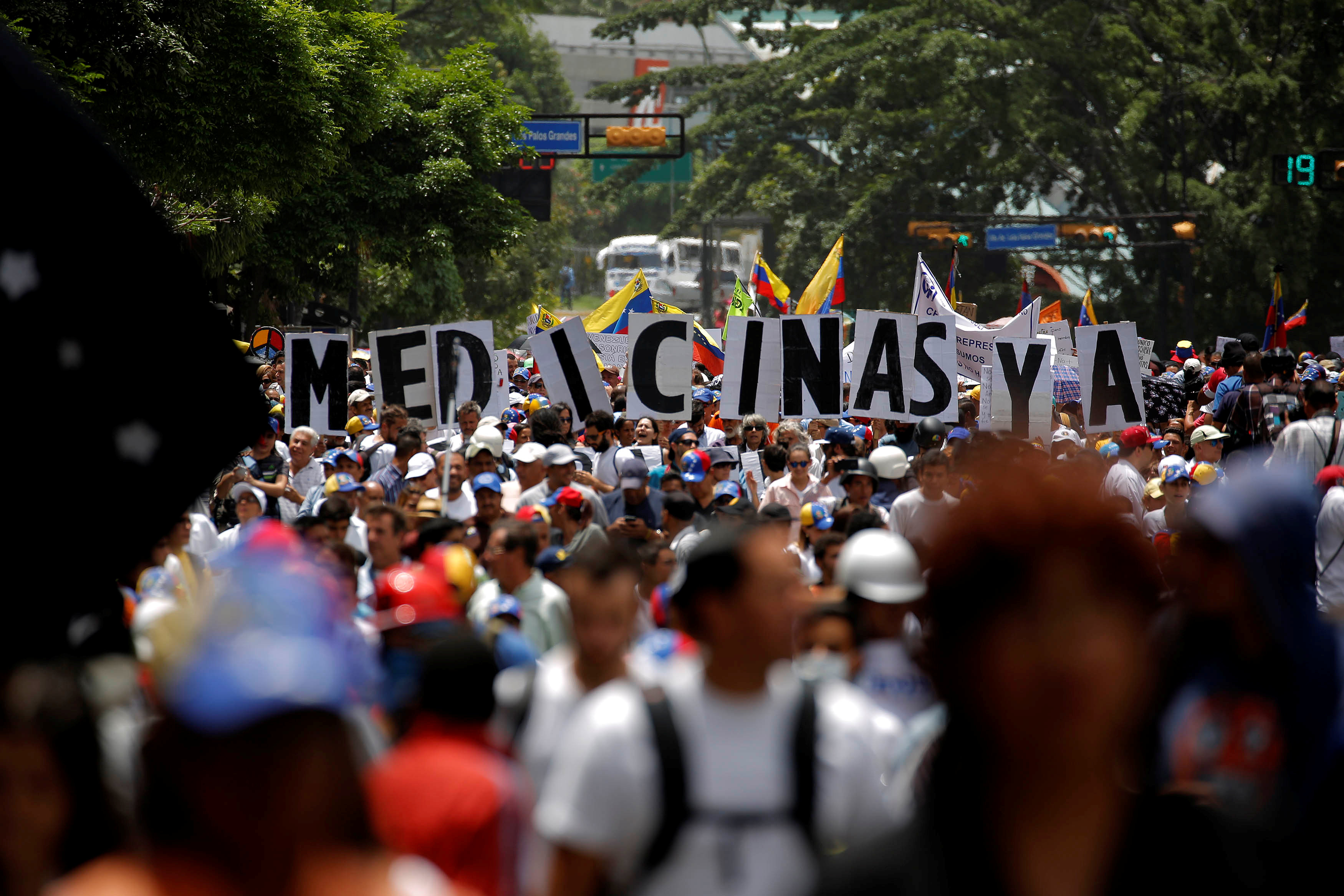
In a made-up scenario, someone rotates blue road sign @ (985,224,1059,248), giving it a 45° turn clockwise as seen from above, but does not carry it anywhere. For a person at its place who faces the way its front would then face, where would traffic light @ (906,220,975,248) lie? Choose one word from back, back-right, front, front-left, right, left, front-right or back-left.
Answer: right

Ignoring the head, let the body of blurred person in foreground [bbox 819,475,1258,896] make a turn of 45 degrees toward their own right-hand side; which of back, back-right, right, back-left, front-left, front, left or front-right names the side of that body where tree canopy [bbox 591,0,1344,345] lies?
back-right

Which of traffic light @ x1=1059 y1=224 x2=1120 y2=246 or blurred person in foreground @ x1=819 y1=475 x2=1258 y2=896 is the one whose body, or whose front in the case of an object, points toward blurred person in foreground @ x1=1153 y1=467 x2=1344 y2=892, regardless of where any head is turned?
the traffic light

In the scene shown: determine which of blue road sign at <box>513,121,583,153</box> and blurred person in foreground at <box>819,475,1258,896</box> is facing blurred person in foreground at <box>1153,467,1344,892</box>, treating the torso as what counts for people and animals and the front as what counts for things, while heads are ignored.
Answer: the blue road sign

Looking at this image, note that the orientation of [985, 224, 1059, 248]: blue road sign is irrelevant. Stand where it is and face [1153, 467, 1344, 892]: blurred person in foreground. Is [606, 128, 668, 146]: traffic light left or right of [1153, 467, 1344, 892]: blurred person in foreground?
right

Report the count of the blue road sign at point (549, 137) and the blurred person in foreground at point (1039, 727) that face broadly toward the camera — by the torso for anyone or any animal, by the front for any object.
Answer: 2

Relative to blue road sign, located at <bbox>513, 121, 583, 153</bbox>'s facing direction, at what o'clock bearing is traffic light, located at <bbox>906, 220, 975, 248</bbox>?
The traffic light is roughly at 8 o'clock from the blue road sign.

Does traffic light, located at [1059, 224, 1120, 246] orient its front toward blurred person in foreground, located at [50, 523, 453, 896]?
yes

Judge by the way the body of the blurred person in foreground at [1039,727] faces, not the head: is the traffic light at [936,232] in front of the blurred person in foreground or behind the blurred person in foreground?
behind

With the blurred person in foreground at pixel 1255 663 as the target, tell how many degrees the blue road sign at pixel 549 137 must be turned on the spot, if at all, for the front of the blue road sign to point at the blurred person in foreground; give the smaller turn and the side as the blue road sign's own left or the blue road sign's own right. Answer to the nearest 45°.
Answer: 0° — it already faces them

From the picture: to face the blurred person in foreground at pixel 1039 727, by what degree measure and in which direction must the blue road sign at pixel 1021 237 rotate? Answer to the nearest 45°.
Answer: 0° — it already faces them

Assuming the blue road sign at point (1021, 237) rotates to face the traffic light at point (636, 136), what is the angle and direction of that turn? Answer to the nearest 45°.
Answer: approximately 45° to its right

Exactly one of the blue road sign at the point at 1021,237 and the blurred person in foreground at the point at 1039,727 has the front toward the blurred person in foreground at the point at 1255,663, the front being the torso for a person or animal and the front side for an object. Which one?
the blue road sign
